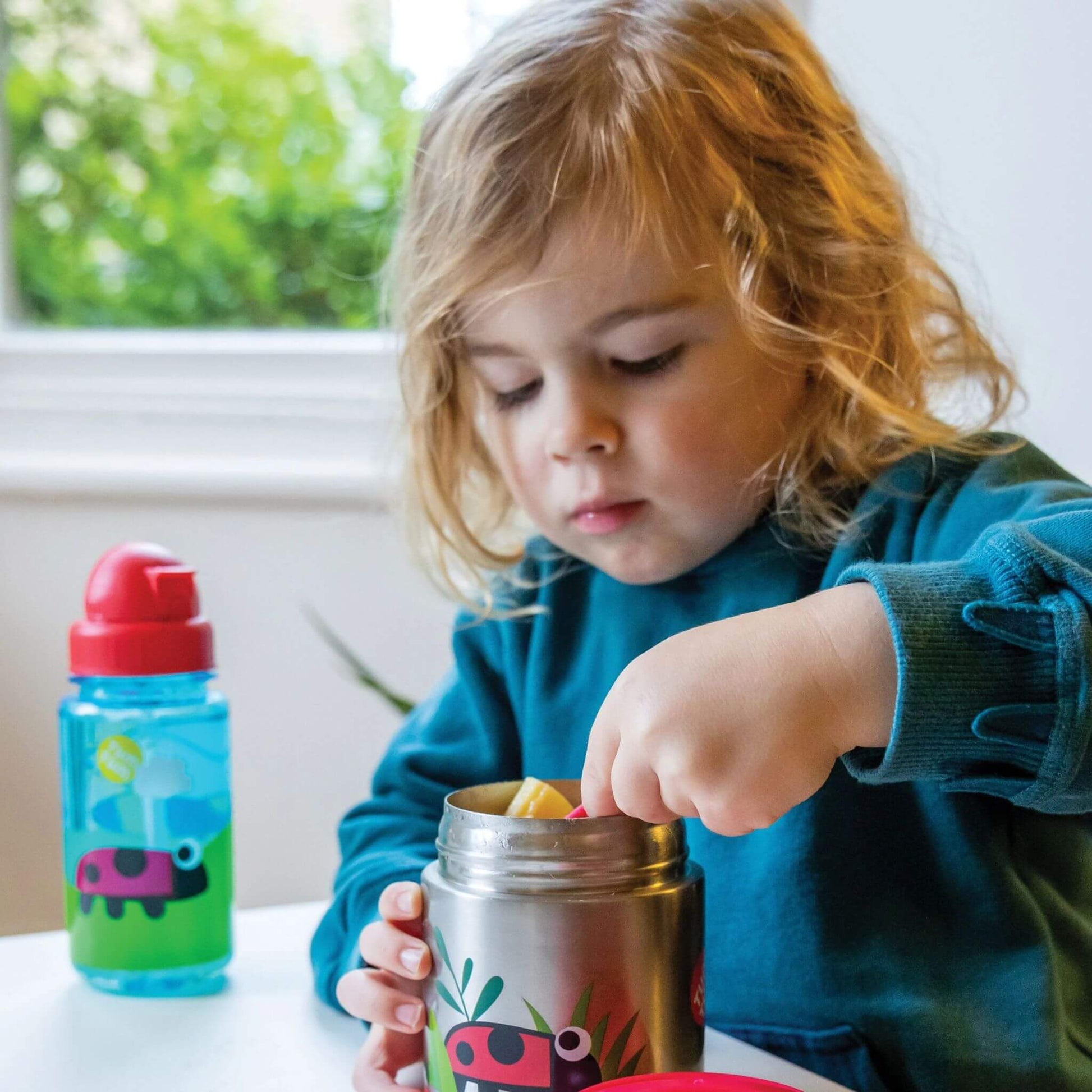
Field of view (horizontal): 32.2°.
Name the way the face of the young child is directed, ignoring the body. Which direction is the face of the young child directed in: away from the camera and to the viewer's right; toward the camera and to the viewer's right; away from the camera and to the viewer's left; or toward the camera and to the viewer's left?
toward the camera and to the viewer's left

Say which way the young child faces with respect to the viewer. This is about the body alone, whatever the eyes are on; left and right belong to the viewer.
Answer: facing the viewer and to the left of the viewer

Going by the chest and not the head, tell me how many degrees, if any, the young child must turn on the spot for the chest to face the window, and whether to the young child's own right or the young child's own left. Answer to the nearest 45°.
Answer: approximately 90° to the young child's own right
